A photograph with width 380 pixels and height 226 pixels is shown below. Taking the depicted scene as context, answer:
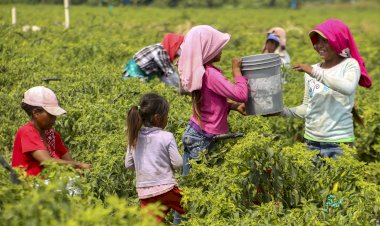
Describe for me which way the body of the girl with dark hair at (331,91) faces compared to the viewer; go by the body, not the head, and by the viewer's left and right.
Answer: facing the viewer and to the left of the viewer

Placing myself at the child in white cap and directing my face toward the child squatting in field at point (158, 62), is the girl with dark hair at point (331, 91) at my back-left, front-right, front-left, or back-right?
front-right

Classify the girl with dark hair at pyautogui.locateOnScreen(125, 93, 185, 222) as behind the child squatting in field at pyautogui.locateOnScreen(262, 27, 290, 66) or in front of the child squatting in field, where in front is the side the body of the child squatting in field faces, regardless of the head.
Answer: in front

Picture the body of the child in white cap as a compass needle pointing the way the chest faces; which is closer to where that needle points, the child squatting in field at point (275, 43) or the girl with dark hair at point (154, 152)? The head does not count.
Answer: the girl with dark hair

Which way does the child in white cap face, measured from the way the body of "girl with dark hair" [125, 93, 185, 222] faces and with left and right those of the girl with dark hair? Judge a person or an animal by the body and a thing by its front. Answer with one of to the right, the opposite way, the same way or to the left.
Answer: to the right

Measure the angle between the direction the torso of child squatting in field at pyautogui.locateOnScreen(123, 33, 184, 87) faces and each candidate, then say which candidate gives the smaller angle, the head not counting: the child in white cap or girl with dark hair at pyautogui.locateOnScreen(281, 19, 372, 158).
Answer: the girl with dark hair

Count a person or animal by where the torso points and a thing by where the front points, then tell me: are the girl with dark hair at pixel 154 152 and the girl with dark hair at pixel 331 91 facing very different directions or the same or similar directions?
very different directions

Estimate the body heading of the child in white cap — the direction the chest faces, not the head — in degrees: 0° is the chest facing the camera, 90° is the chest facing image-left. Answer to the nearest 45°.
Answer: approximately 315°

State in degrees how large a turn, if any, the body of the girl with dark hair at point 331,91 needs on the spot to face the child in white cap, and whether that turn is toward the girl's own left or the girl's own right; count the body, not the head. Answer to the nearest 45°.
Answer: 0° — they already face them

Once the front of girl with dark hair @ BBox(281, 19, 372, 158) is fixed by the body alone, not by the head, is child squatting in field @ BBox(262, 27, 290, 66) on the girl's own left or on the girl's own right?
on the girl's own right

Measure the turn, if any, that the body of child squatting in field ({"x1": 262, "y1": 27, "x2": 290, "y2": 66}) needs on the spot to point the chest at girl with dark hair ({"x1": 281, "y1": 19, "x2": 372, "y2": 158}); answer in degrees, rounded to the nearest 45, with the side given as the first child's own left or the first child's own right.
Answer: approximately 45° to the first child's own left

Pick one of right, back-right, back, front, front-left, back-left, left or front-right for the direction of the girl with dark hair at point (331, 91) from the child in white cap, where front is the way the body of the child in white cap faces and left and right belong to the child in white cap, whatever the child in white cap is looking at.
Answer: front-left

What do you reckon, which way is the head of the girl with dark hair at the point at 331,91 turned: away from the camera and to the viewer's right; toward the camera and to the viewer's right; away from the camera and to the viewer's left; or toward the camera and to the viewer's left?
toward the camera and to the viewer's left

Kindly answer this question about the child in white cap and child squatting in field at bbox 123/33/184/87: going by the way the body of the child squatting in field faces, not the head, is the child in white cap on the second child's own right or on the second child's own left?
on the second child's own right

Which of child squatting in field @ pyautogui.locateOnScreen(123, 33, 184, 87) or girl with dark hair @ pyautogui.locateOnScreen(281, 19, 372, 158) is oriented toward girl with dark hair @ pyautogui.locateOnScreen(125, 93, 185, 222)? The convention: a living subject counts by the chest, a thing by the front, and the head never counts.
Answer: girl with dark hair @ pyautogui.locateOnScreen(281, 19, 372, 158)

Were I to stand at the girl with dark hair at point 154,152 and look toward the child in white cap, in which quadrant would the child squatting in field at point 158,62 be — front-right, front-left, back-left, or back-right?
front-right
